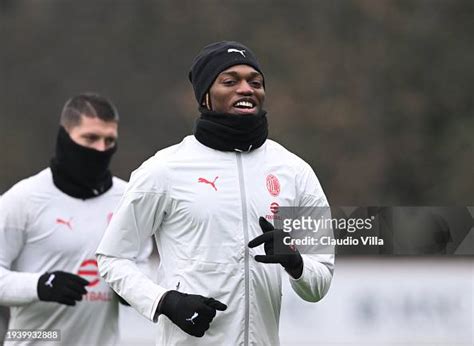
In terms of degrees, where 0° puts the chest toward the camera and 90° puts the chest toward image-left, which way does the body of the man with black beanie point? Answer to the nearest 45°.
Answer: approximately 315°
